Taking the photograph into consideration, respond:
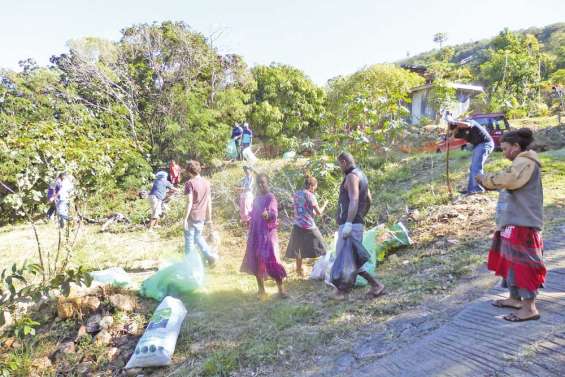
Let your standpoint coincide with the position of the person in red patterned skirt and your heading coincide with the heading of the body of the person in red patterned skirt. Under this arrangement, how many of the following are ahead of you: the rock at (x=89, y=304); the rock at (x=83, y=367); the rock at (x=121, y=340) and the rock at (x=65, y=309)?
4

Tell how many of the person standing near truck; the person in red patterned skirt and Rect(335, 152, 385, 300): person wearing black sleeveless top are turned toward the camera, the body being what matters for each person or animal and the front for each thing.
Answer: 0

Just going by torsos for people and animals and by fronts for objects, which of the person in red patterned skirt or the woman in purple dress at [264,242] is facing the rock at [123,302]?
the person in red patterned skirt

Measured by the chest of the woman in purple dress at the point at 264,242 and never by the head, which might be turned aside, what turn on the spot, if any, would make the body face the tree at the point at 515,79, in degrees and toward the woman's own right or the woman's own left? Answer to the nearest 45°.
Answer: approximately 135° to the woman's own left

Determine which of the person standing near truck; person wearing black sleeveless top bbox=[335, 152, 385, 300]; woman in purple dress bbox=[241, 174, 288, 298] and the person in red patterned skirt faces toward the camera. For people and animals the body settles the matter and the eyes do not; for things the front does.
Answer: the woman in purple dress

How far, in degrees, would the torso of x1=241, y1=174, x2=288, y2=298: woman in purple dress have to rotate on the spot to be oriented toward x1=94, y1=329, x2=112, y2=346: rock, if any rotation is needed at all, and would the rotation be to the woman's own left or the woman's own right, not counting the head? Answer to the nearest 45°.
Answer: approximately 90° to the woman's own right

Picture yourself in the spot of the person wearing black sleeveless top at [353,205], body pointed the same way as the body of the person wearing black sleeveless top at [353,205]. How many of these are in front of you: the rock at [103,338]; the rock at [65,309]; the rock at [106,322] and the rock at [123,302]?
4

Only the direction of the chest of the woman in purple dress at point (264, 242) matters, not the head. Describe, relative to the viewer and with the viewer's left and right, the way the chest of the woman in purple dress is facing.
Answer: facing the viewer

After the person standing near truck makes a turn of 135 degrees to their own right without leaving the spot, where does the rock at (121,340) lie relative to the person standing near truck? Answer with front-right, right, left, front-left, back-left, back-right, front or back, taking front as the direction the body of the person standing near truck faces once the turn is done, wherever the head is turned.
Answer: back

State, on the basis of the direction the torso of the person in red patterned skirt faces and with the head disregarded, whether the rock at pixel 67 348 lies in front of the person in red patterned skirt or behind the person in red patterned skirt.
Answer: in front

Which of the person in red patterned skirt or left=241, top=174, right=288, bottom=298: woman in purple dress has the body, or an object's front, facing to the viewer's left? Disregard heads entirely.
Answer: the person in red patterned skirt

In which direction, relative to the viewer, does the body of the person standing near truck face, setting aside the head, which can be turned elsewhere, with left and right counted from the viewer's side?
facing to the left of the viewer

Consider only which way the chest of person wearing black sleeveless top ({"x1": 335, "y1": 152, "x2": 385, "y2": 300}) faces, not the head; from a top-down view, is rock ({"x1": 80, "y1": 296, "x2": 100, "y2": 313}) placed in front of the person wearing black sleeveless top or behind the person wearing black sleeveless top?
in front

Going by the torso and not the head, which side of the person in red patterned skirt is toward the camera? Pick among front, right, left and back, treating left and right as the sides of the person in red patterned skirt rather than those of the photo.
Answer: left

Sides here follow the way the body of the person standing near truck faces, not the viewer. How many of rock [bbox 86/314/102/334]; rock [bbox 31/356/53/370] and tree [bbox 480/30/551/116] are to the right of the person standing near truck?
1

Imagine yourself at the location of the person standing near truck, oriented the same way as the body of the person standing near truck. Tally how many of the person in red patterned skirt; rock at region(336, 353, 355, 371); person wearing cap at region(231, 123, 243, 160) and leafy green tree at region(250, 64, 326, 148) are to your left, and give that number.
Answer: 2

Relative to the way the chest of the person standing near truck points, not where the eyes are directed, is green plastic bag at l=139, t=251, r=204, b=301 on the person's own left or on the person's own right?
on the person's own left

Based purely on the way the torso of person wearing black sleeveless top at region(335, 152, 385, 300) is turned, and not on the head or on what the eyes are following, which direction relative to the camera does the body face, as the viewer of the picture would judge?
to the viewer's left
